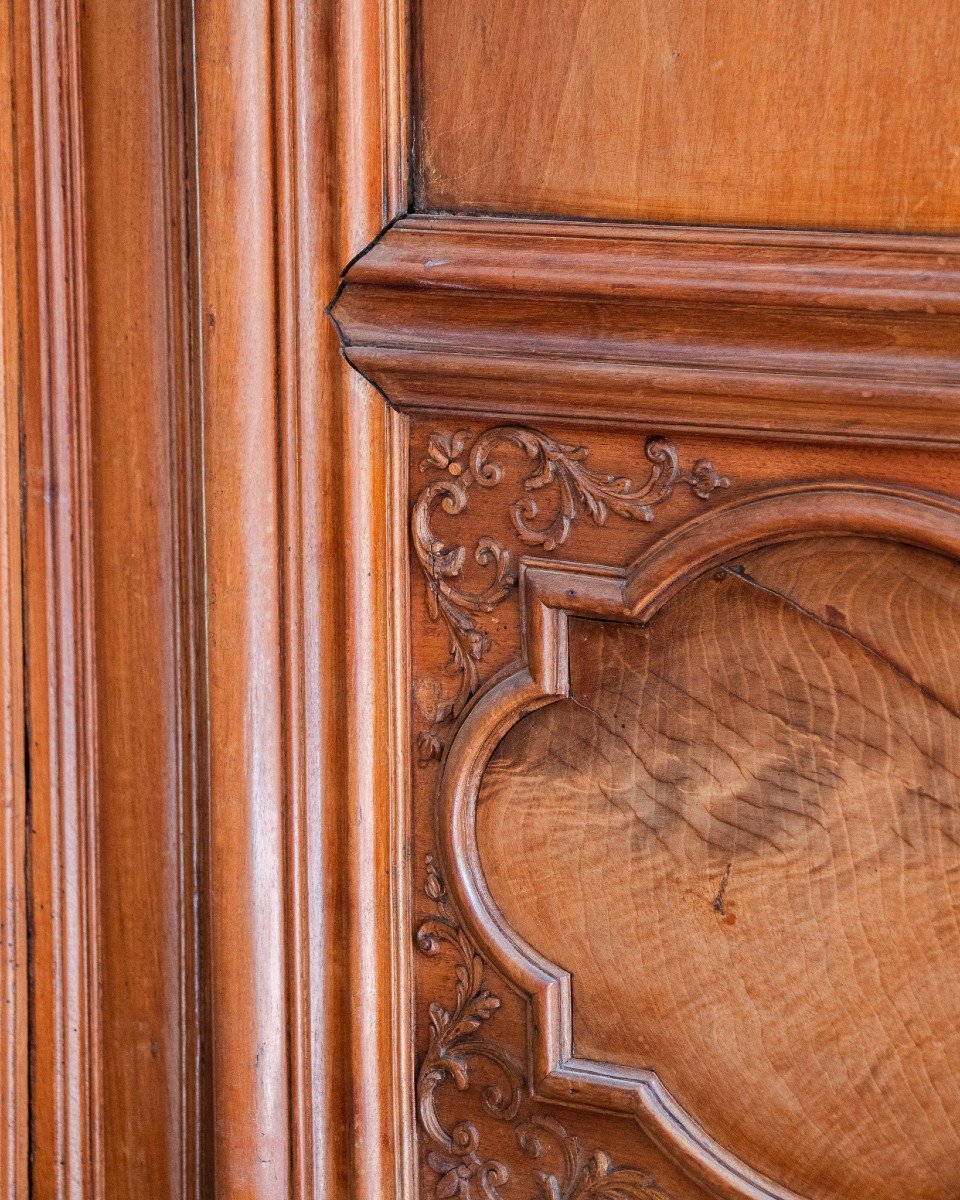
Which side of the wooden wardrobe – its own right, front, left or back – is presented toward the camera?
front
